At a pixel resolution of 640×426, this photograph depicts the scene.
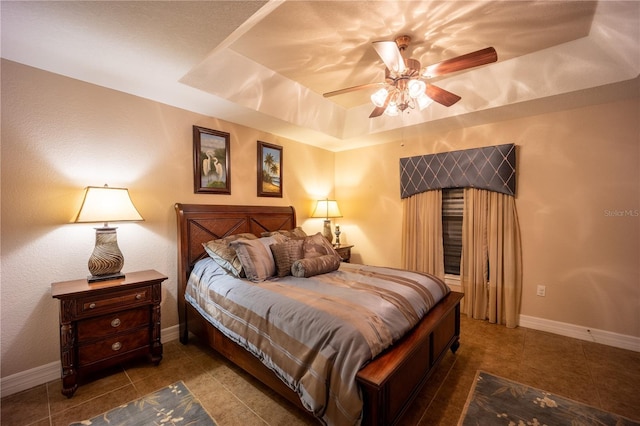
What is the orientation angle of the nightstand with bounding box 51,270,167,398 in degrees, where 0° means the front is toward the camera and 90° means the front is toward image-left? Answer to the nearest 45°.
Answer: approximately 315°

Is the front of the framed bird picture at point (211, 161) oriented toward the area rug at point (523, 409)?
yes

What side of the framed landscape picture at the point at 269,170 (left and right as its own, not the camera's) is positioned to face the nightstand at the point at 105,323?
right

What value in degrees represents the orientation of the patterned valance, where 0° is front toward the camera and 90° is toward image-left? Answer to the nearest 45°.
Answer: approximately 45°

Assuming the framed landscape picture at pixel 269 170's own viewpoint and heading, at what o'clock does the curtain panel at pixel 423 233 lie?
The curtain panel is roughly at 11 o'clock from the framed landscape picture.

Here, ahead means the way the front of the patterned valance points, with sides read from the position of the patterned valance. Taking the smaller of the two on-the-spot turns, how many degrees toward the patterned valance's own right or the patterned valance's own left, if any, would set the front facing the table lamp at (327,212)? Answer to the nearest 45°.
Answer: approximately 45° to the patterned valance's own right

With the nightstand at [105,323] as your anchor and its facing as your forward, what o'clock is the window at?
The window is roughly at 11 o'clock from the nightstand.

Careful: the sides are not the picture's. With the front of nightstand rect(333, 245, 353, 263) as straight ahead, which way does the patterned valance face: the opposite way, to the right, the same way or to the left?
to the right

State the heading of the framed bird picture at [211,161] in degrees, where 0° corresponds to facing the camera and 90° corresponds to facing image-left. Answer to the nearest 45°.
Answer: approximately 315°

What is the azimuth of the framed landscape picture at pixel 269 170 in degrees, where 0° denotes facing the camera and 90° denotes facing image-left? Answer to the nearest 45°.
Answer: approximately 315°

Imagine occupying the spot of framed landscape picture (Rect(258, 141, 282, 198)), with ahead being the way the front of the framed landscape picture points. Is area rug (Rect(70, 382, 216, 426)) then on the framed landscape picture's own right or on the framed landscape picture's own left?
on the framed landscape picture's own right

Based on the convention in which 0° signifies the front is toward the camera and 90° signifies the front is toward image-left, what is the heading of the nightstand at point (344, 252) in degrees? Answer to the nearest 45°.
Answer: approximately 315°
